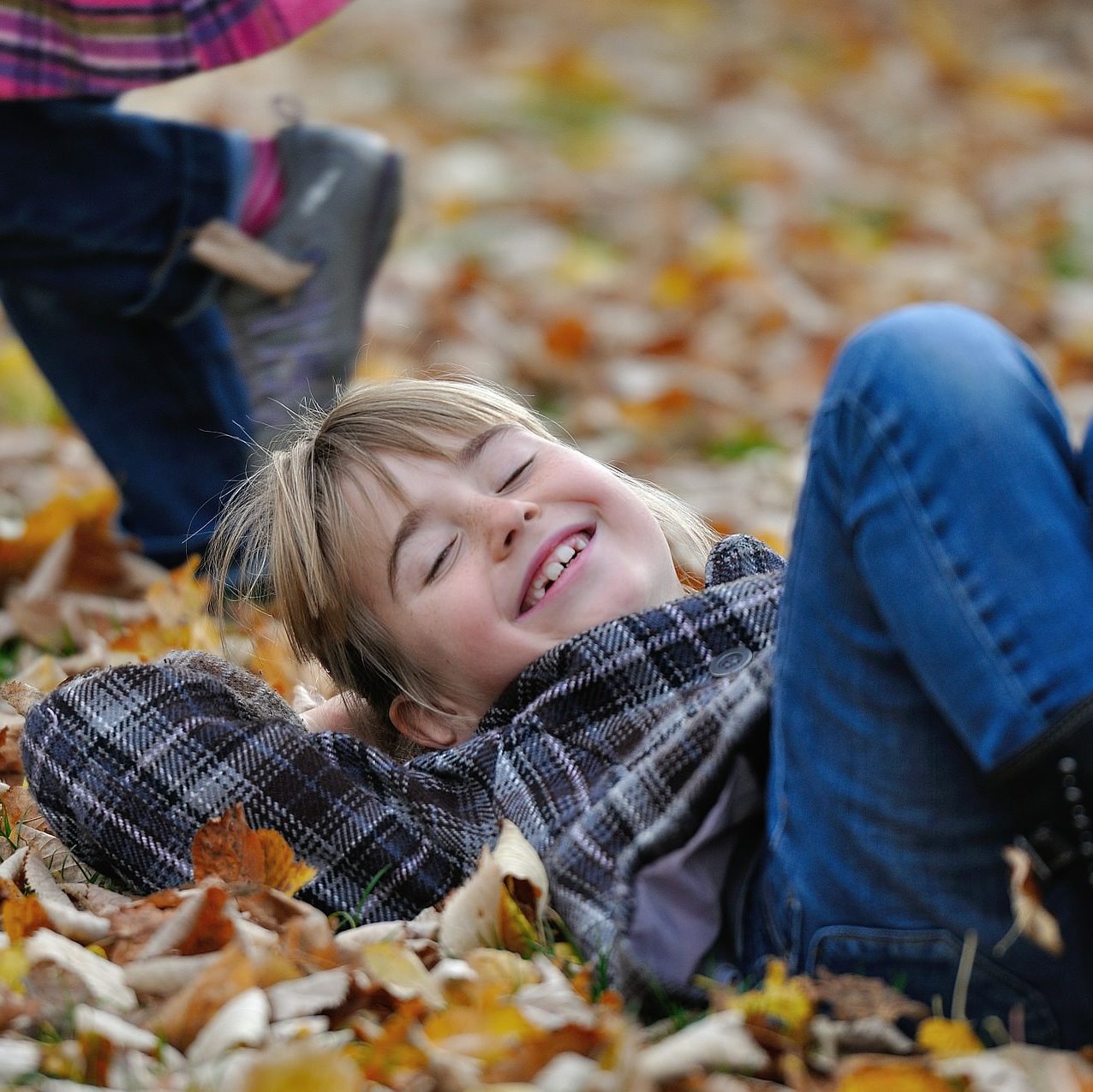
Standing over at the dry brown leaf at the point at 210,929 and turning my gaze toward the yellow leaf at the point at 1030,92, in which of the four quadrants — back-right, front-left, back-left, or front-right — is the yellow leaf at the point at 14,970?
back-left

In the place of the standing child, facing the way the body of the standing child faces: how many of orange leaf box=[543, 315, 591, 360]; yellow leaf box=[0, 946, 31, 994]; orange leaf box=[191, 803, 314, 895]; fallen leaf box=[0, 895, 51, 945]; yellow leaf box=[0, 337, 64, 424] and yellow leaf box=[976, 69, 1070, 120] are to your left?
3

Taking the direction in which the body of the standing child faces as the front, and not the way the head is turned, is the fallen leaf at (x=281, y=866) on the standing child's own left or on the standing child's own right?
on the standing child's own left

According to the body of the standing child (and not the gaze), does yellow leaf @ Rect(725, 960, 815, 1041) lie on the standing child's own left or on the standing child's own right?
on the standing child's own left
